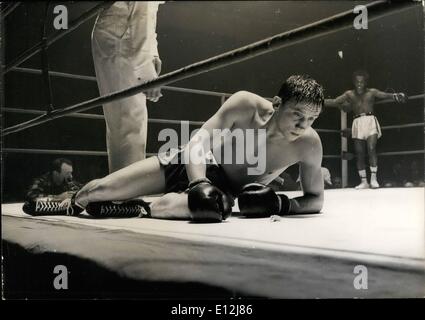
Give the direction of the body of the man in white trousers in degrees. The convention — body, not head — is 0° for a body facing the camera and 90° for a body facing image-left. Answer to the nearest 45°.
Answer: approximately 270°
